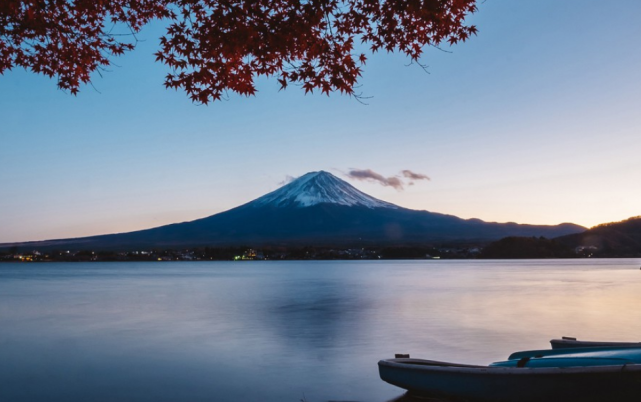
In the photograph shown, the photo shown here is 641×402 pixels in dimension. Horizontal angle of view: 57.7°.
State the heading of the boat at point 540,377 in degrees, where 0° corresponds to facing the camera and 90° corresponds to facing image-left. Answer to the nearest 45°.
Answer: approximately 90°
